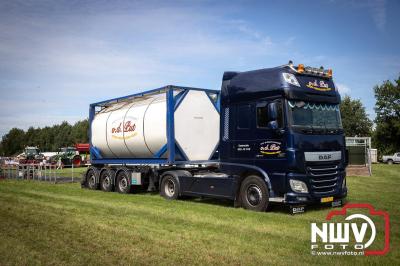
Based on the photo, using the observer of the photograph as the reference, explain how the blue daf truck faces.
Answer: facing the viewer and to the right of the viewer
